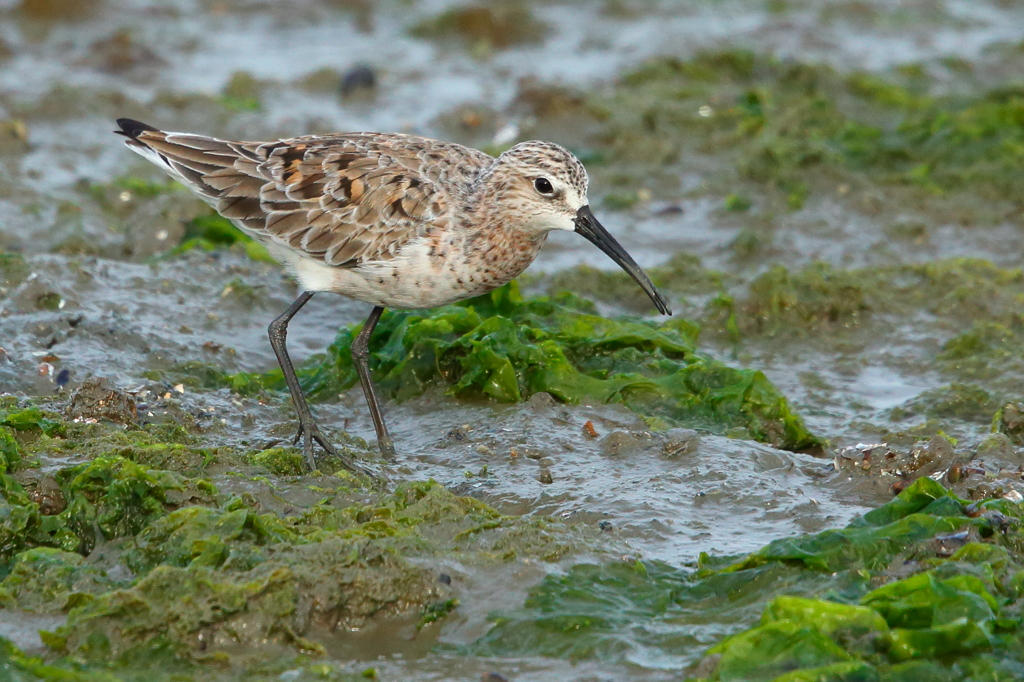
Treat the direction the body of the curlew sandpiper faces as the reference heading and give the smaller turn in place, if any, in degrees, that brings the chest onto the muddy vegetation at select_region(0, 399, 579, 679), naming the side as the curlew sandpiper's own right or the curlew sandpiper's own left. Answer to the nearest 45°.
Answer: approximately 90° to the curlew sandpiper's own right

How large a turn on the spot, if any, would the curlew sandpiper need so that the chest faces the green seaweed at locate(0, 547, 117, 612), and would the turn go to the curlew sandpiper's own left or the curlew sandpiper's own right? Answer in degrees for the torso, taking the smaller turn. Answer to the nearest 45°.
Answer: approximately 135° to the curlew sandpiper's own right

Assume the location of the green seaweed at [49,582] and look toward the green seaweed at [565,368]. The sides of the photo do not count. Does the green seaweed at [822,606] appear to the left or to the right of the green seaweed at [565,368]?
right

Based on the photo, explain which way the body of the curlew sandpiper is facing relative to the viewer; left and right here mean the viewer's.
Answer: facing to the right of the viewer

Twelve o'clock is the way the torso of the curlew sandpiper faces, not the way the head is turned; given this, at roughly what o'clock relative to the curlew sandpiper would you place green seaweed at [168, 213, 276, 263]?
The green seaweed is roughly at 8 o'clock from the curlew sandpiper.

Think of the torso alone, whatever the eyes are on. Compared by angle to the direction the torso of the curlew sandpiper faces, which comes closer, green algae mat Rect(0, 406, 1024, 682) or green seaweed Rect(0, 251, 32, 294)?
the green algae mat
